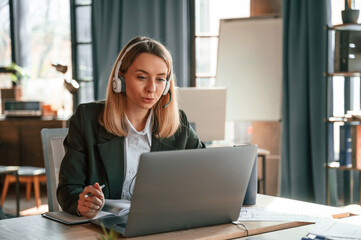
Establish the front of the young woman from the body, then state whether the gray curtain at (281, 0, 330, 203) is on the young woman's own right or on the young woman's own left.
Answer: on the young woman's own left

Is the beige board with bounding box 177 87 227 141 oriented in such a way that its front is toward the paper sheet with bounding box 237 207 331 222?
yes

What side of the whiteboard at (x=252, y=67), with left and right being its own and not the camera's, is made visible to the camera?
front

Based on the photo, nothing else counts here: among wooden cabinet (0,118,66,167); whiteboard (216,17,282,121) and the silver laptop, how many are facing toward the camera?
2

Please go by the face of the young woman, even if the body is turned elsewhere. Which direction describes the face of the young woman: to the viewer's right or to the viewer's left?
to the viewer's right

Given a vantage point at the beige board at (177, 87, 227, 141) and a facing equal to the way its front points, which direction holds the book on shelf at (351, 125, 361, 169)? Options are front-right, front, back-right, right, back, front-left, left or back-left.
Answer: left

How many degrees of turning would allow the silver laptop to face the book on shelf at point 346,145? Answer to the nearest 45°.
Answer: approximately 90° to its right

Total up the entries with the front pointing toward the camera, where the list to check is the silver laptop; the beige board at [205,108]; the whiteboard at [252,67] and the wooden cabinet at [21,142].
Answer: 3

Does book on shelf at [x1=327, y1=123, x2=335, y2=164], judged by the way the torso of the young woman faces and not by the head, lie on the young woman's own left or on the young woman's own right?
on the young woman's own left

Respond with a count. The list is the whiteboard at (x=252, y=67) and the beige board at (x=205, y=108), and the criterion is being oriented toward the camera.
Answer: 2
